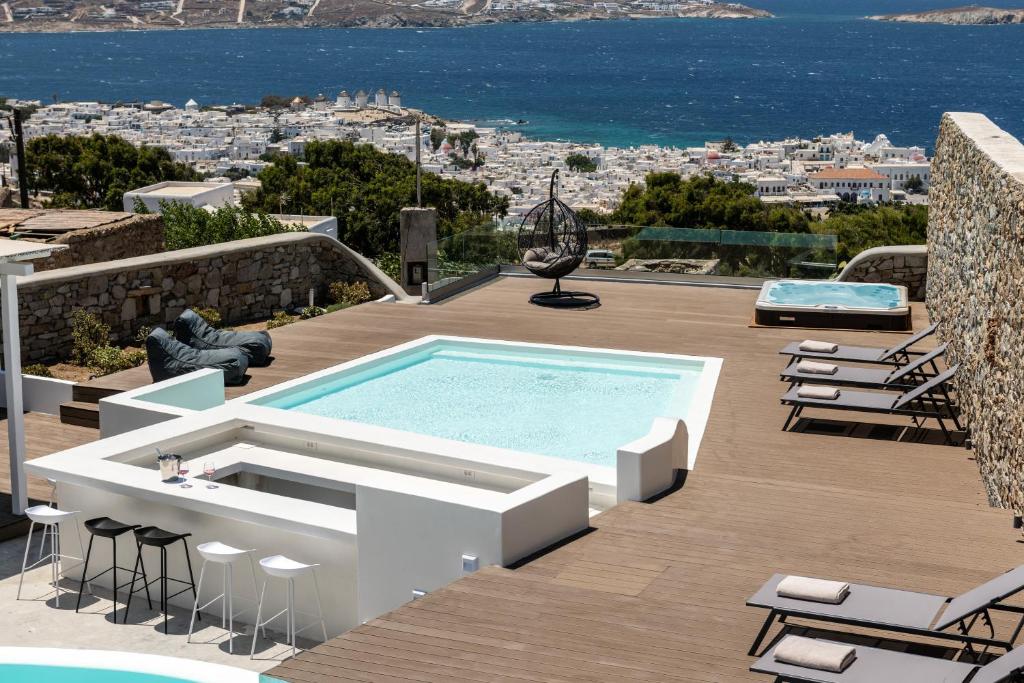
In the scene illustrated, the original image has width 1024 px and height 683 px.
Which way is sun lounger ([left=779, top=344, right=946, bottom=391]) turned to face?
to the viewer's left

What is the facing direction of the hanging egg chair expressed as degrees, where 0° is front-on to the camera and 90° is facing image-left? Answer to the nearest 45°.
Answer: approximately 45°

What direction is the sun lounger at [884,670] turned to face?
to the viewer's left

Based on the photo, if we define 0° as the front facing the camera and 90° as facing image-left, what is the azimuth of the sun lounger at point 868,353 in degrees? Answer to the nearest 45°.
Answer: approximately 90°

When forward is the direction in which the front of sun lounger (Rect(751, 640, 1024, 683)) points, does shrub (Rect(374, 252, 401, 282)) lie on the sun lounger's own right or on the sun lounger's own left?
on the sun lounger's own right

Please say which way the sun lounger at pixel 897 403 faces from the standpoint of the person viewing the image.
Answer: facing to the left of the viewer

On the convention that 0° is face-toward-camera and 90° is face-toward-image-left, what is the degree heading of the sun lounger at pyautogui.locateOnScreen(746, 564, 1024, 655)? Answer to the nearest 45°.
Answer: approximately 90°
